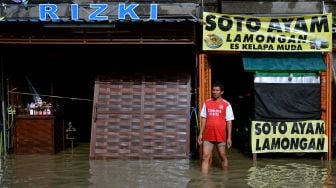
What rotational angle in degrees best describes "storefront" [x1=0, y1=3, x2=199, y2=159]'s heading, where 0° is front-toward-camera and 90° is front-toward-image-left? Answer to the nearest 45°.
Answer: approximately 0°

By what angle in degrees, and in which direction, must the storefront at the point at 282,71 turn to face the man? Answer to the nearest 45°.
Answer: approximately 45° to its right

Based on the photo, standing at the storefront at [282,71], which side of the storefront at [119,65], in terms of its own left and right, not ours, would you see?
left

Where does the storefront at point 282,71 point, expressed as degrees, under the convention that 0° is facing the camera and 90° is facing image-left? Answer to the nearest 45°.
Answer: approximately 0°

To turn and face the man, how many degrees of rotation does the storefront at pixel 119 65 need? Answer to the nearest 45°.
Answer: approximately 45° to its left

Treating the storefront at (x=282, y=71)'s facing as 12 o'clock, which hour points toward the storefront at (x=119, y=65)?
the storefront at (x=119, y=65) is roughly at 3 o'clock from the storefront at (x=282, y=71).

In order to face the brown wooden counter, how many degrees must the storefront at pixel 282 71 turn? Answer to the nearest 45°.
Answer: approximately 90° to its right

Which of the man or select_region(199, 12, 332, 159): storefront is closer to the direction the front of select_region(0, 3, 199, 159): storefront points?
the man

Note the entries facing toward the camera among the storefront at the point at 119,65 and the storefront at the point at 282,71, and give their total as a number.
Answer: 2
